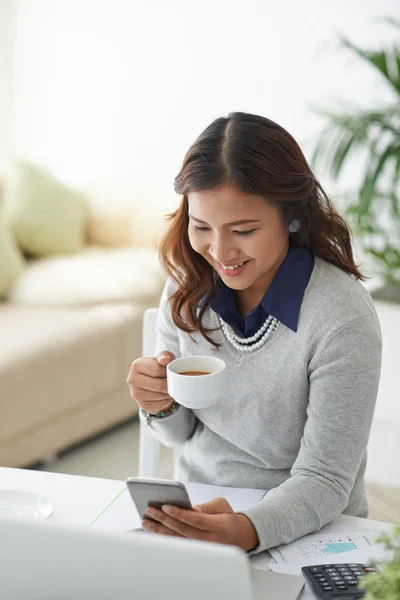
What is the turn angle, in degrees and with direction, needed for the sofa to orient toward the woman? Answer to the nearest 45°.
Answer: approximately 45° to its right

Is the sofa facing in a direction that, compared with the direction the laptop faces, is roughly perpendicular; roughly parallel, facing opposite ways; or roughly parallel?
roughly perpendicular

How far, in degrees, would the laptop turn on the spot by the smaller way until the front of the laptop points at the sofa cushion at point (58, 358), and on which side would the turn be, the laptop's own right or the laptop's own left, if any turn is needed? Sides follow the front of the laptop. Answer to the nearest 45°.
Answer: approximately 45° to the laptop's own left

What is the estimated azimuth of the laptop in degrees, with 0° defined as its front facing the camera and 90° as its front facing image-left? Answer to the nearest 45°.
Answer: approximately 225°

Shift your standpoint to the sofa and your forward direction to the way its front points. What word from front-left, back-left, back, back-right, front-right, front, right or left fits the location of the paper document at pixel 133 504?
front-right

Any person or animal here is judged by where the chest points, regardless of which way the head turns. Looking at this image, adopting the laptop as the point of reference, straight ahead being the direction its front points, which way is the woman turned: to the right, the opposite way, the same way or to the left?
the opposite way

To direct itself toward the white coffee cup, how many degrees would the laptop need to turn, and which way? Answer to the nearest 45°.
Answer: approximately 45° to its left

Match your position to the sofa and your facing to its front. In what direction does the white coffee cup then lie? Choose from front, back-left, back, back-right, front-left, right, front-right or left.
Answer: front-right
